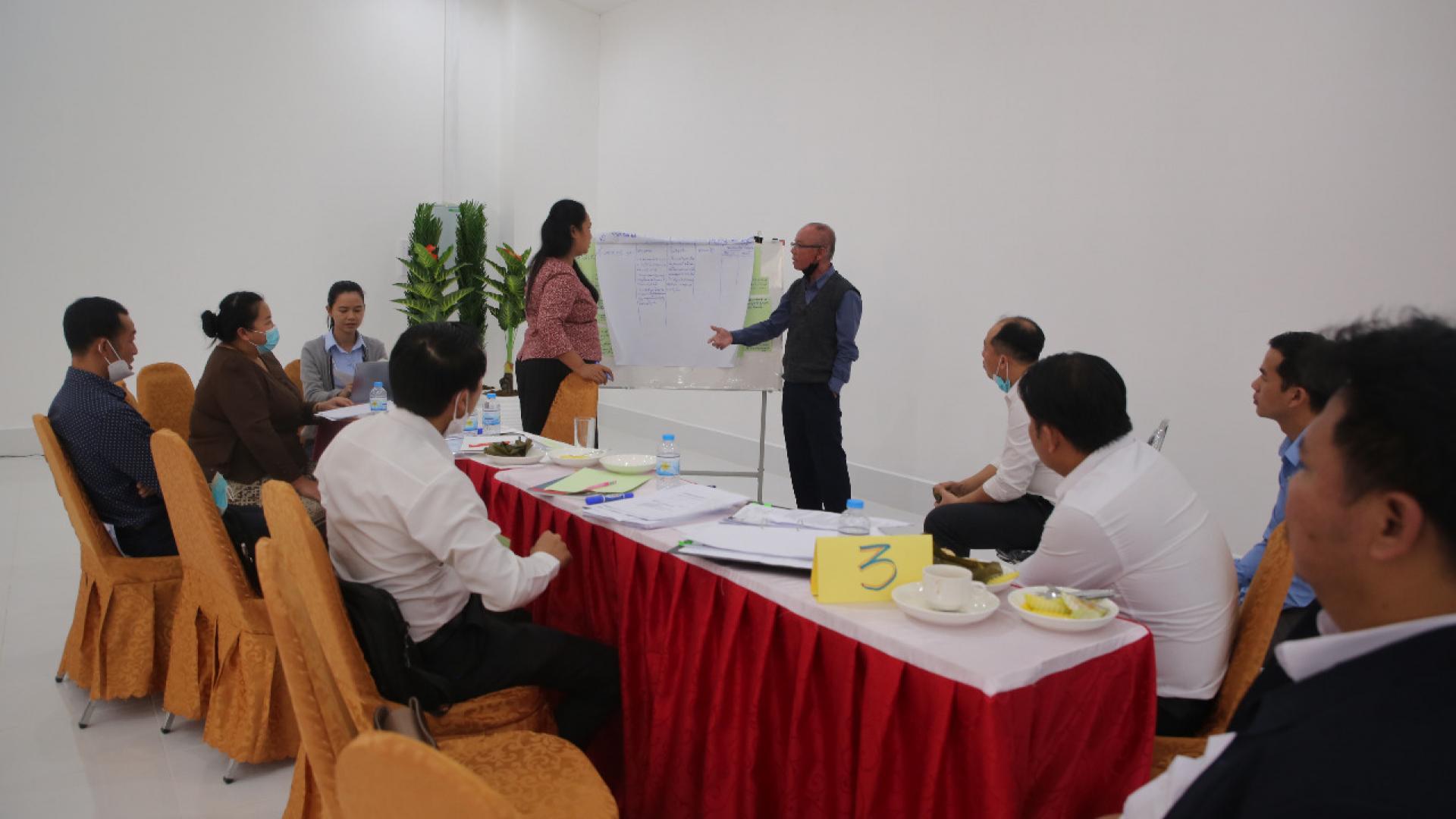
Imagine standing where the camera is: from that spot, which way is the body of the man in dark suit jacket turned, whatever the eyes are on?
to the viewer's left

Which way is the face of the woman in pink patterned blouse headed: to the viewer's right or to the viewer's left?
to the viewer's right

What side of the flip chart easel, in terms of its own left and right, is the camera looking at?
front

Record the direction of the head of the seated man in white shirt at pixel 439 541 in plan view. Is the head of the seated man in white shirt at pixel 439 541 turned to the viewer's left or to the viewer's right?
to the viewer's right

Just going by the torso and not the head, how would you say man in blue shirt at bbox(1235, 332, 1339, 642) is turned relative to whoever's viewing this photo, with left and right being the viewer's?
facing to the left of the viewer

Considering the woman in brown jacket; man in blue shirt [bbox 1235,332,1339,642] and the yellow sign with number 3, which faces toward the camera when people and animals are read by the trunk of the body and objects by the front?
the yellow sign with number 3

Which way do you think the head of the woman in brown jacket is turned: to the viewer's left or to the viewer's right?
to the viewer's right

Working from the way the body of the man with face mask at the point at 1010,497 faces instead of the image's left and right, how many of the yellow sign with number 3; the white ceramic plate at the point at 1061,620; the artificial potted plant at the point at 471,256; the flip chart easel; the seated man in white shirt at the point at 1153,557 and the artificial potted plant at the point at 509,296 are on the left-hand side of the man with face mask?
3

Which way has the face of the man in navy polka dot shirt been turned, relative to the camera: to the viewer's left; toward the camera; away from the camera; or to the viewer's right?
to the viewer's right

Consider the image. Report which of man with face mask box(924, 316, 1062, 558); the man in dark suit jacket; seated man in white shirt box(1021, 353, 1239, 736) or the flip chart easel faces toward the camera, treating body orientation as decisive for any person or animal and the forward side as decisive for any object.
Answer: the flip chart easel

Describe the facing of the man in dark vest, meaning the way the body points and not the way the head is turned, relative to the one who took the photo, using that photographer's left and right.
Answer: facing the viewer and to the left of the viewer

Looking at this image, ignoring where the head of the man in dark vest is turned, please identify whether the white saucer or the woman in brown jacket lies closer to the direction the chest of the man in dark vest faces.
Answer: the woman in brown jacket

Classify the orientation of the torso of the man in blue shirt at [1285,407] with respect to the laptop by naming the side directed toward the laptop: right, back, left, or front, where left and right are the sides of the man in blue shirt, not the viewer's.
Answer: front

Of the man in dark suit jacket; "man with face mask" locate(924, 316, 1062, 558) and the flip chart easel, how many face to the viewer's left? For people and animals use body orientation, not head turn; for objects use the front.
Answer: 2

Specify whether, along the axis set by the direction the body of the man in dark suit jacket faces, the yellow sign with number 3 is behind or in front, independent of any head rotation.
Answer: in front

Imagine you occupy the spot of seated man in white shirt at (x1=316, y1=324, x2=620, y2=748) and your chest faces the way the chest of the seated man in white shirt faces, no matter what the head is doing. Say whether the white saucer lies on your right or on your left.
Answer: on your right

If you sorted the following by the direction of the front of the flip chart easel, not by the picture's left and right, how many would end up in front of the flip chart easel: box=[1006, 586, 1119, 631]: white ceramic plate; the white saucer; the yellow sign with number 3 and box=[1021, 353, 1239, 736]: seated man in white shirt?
4

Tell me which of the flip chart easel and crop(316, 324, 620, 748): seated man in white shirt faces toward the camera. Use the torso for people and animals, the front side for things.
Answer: the flip chart easel

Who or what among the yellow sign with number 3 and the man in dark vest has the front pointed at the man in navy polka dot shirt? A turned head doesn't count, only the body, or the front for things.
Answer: the man in dark vest

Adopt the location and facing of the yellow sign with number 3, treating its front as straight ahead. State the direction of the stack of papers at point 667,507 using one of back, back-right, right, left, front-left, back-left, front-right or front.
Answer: back-right
